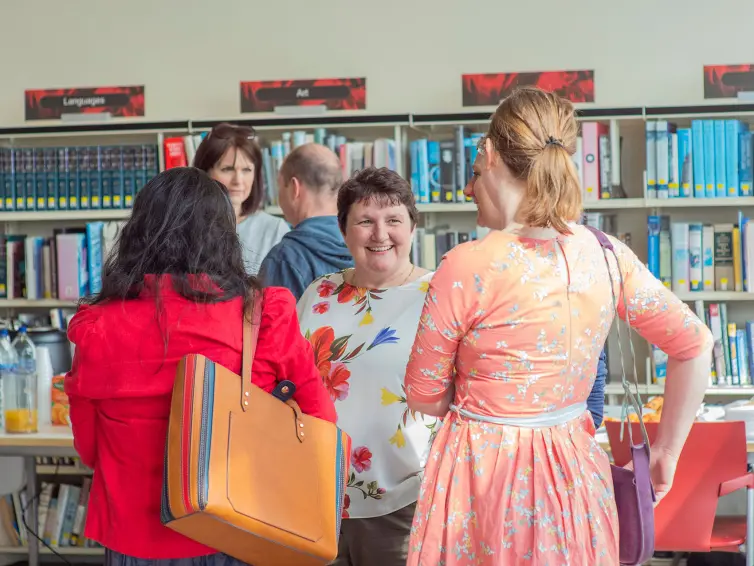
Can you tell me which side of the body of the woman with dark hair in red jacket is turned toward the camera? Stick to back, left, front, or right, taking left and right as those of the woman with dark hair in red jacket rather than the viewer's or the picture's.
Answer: back

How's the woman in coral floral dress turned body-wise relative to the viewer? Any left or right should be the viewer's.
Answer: facing away from the viewer and to the left of the viewer

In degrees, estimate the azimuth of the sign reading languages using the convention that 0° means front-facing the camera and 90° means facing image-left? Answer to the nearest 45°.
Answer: approximately 0°

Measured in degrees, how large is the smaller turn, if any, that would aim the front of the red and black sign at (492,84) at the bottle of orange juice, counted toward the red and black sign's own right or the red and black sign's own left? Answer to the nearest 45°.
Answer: approximately 45° to the red and black sign's own right

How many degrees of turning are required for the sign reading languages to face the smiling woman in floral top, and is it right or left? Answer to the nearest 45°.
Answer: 0° — it already faces them

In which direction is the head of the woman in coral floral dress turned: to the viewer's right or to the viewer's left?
to the viewer's left

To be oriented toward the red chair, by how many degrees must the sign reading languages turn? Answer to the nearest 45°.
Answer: approximately 45° to its left

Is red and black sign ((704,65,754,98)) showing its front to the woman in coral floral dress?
yes
